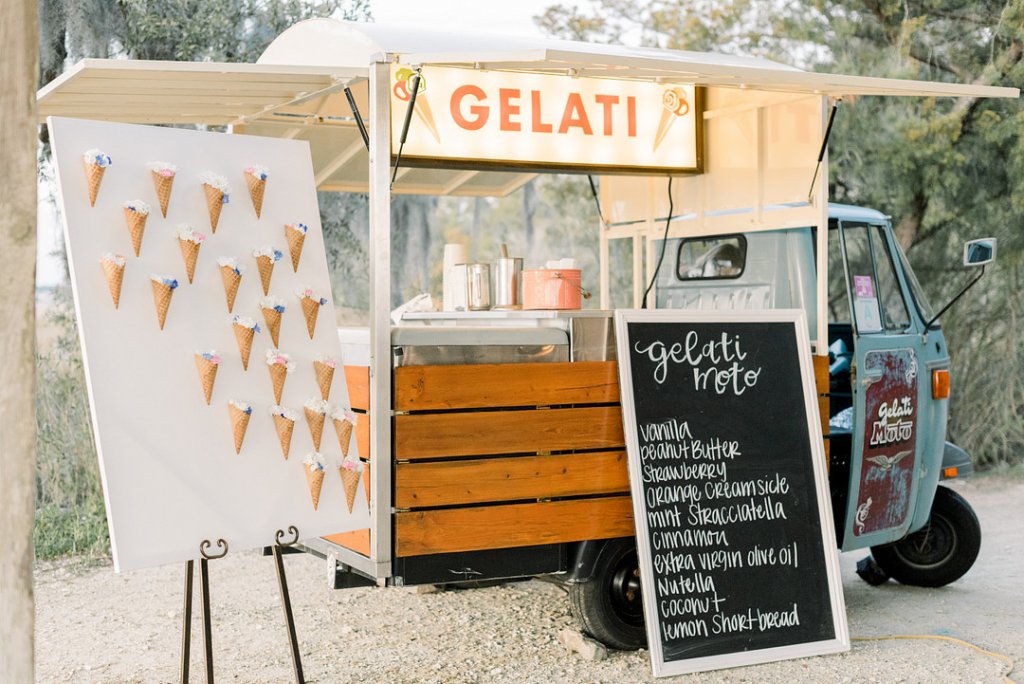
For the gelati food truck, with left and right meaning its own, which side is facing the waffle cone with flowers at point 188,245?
back

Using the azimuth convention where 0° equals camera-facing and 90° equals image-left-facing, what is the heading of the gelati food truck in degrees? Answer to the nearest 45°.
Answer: approximately 225°

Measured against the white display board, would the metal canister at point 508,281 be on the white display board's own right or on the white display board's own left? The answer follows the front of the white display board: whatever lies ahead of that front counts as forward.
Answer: on the white display board's own left

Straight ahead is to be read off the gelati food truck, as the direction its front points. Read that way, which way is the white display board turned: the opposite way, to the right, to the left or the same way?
to the right

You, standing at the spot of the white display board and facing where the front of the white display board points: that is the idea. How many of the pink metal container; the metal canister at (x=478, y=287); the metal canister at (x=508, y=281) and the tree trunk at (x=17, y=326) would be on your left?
3

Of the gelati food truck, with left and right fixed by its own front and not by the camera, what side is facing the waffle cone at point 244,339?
back

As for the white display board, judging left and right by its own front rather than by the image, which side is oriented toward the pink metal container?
left
